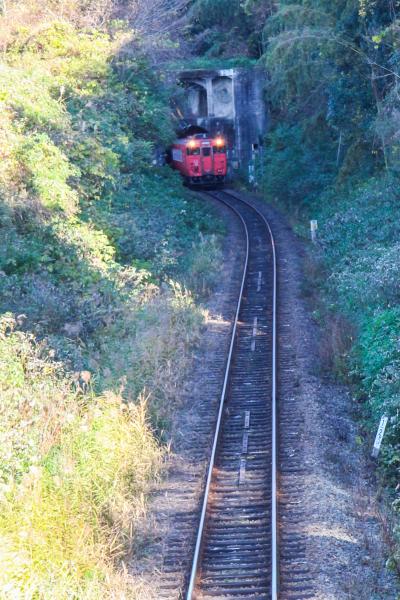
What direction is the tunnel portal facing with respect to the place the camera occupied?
facing the viewer

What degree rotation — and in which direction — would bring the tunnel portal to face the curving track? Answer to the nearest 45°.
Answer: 0° — it already faces it

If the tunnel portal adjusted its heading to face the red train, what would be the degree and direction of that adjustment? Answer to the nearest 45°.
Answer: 0° — it already faces it
